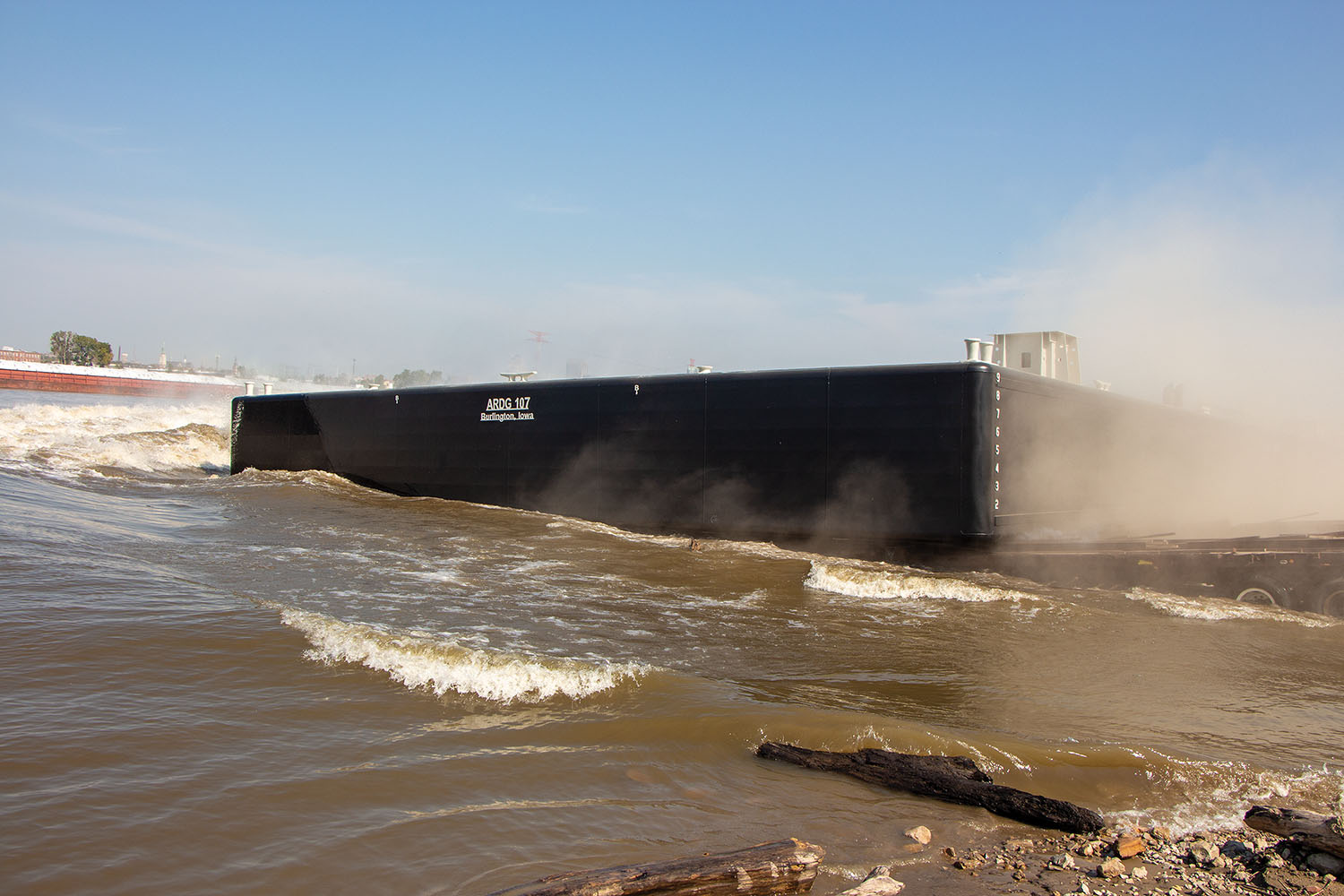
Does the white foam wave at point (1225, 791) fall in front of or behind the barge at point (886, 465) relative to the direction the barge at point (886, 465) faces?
behind

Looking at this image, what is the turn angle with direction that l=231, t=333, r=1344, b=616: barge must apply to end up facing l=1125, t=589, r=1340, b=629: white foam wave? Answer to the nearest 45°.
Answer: approximately 180°

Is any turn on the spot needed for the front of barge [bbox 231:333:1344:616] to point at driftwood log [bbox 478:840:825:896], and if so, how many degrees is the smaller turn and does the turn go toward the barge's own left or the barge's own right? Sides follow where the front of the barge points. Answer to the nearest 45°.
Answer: approximately 135° to the barge's own left

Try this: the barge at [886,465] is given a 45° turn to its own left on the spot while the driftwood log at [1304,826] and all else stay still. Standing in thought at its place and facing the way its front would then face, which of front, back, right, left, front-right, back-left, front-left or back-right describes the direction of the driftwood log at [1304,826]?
left

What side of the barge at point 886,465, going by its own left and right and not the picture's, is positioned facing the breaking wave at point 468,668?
left

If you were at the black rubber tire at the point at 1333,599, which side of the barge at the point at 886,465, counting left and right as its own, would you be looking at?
back

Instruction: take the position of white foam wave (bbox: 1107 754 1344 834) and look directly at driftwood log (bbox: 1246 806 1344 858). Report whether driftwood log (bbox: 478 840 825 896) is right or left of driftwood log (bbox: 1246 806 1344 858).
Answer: right

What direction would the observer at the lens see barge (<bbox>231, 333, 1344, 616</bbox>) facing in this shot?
facing away from the viewer and to the left of the viewer
